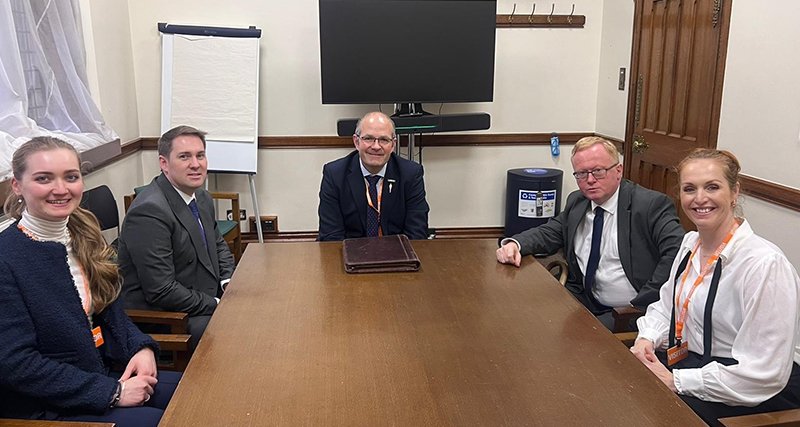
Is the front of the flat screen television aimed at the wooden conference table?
yes

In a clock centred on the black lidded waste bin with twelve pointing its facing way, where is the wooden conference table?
The wooden conference table is roughly at 12 o'clock from the black lidded waste bin.

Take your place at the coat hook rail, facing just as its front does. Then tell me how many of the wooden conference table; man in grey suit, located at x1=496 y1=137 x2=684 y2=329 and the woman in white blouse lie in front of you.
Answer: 3

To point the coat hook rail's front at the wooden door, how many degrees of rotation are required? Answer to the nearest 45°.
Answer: approximately 45° to its left

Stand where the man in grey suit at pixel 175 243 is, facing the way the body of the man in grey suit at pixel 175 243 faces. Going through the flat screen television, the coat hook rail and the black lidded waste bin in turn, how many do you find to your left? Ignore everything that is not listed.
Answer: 3

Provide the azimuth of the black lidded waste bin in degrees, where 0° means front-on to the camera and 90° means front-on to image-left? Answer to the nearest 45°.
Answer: approximately 0°

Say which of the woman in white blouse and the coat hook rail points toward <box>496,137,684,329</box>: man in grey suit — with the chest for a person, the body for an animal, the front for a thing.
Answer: the coat hook rail

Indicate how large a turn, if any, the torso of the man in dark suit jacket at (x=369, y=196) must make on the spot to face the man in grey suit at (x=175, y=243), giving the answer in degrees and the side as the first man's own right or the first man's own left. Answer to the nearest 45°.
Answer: approximately 45° to the first man's own right

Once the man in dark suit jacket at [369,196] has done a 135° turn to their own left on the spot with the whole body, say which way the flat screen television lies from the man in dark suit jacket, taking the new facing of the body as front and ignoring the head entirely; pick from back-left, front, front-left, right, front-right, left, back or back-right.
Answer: front-left
